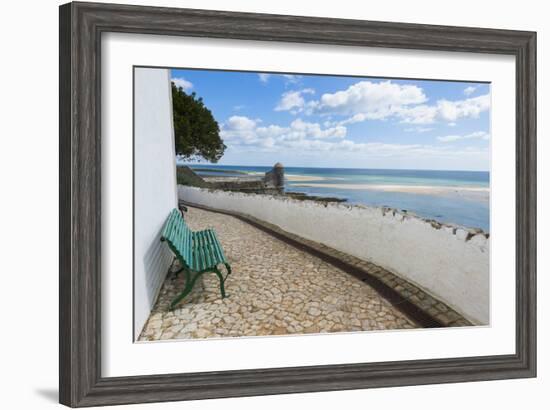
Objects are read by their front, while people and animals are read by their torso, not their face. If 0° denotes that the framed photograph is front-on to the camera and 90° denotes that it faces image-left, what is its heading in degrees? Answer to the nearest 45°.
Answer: approximately 315°
